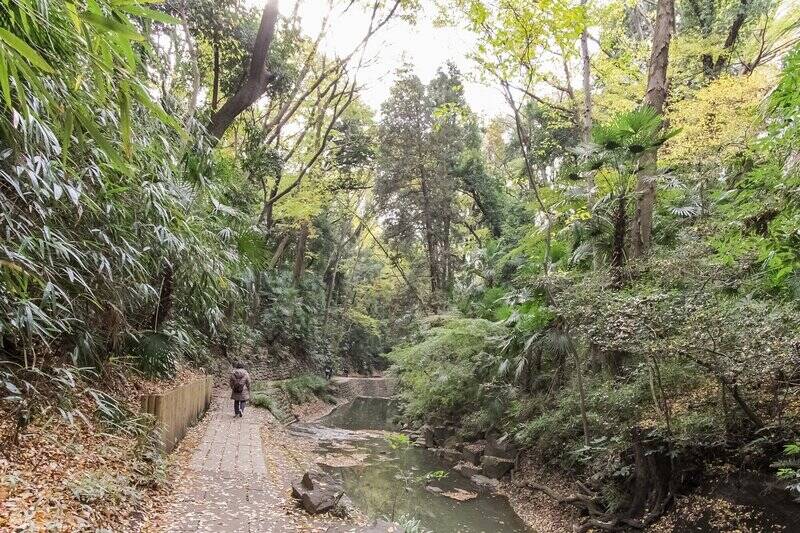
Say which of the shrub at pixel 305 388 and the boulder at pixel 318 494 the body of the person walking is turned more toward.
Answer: the shrub

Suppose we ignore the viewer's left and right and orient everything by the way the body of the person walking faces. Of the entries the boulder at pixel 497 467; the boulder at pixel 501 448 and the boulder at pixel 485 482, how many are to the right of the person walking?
3

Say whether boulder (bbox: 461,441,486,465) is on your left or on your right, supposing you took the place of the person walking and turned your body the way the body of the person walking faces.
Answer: on your right

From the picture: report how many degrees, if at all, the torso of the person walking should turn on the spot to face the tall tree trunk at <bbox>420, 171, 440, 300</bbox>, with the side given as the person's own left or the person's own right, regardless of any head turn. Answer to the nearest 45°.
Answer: approximately 45° to the person's own right

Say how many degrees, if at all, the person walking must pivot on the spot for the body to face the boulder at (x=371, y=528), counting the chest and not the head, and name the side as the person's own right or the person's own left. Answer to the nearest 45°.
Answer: approximately 180°

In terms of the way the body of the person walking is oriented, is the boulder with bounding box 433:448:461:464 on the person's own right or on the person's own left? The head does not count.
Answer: on the person's own right

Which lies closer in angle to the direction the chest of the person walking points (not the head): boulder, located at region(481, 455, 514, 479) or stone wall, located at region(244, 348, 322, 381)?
the stone wall

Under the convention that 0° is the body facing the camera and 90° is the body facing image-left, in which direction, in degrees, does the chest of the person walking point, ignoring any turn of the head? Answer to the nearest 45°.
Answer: approximately 180°

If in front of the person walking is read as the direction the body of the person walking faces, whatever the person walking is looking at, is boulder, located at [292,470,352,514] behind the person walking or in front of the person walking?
behind

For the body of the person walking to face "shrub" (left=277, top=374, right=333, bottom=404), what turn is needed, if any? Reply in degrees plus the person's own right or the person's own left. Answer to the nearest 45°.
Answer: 0° — they already face it
